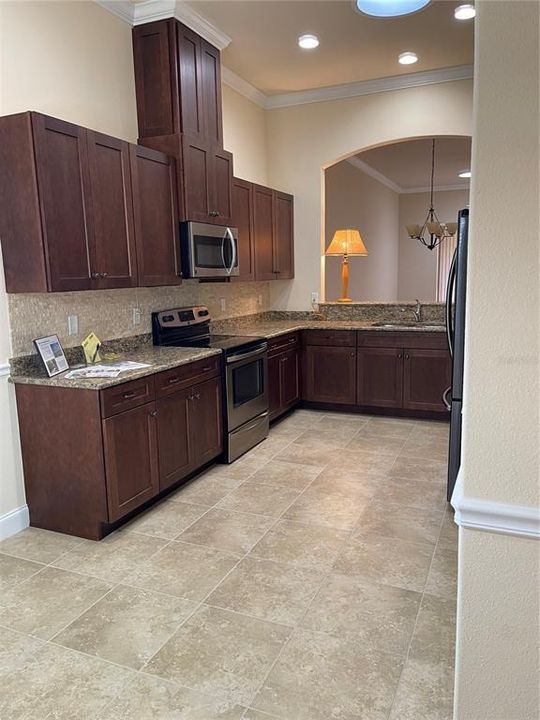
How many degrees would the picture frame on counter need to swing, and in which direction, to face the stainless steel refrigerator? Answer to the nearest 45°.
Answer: approximately 45° to its left

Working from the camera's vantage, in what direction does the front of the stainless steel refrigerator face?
facing to the left of the viewer

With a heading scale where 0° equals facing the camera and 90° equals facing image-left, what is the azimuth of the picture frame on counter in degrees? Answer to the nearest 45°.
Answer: approximately 315°

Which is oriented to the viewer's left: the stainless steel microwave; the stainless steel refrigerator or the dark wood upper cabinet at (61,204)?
the stainless steel refrigerator

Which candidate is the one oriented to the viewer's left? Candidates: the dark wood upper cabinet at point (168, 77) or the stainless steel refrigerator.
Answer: the stainless steel refrigerator

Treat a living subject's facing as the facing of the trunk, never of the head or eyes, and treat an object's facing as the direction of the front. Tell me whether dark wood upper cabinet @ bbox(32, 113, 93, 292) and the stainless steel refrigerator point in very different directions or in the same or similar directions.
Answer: very different directions

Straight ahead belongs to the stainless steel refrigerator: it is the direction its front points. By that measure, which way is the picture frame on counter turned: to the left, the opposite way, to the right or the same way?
the opposite way

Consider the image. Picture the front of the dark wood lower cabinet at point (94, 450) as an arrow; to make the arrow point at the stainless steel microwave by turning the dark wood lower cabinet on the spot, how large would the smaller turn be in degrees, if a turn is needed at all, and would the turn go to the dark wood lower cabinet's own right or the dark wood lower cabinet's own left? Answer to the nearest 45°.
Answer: approximately 90° to the dark wood lower cabinet's own left

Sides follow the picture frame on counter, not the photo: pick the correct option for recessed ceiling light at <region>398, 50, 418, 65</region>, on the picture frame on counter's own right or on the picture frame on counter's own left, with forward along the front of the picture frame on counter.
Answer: on the picture frame on counter's own left

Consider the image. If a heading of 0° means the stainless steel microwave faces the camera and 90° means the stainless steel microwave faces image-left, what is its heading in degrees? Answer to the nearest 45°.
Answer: approximately 315°
